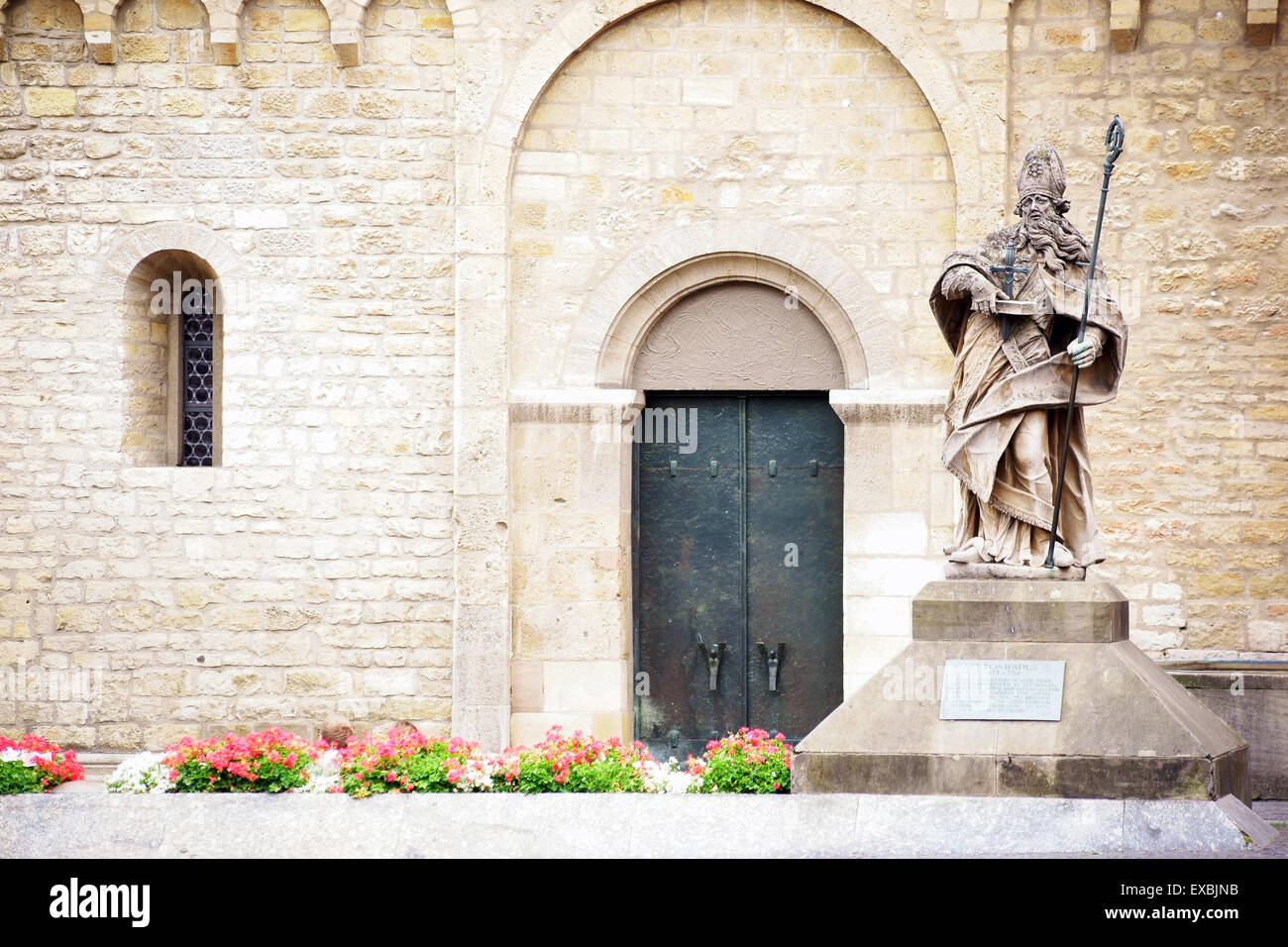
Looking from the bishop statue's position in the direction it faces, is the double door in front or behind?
behind

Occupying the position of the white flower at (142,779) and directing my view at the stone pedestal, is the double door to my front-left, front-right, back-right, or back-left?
front-left

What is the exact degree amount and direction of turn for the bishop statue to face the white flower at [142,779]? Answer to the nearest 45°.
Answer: approximately 90° to its right

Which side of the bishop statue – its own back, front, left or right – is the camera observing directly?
front

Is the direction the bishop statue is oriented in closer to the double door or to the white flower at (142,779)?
the white flower
